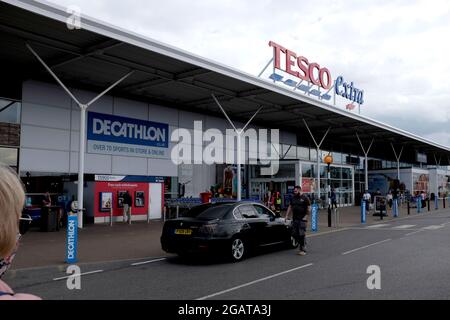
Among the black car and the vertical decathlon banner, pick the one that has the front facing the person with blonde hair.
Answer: the vertical decathlon banner

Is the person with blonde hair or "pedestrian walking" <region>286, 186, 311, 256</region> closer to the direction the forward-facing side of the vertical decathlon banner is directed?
the person with blonde hair

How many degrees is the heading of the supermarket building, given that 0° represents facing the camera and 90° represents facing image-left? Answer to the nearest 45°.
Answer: approximately 315°

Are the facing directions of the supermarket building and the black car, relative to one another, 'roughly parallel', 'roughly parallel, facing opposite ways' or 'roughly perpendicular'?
roughly perpendicular

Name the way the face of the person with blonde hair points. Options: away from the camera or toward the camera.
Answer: away from the camera

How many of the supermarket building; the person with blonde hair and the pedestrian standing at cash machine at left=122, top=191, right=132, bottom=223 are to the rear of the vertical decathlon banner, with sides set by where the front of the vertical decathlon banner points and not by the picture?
2

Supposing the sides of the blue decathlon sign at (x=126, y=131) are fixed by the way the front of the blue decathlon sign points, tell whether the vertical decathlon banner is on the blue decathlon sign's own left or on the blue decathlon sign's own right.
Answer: on the blue decathlon sign's own right

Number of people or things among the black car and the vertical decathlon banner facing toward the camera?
1
